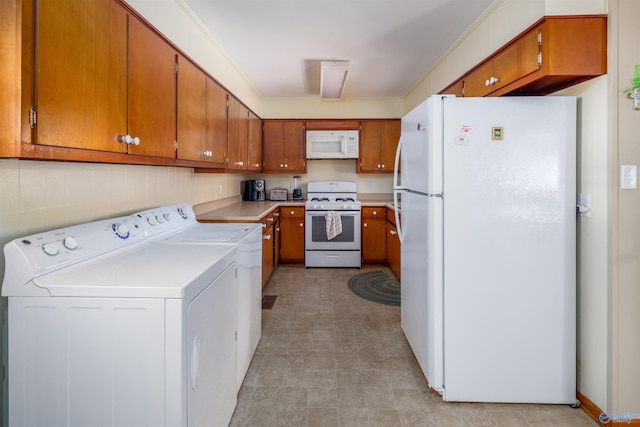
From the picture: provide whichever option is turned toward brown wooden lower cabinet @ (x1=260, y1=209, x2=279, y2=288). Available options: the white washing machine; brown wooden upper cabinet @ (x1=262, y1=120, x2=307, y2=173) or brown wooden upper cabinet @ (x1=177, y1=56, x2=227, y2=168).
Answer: brown wooden upper cabinet @ (x1=262, y1=120, x2=307, y2=173)

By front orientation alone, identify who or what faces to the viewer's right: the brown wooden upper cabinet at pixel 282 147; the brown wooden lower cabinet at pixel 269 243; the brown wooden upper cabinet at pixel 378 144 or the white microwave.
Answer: the brown wooden lower cabinet

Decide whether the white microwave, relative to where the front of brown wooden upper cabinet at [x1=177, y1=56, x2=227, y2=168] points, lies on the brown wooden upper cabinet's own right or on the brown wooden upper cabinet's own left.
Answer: on the brown wooden upper cabinet's own left

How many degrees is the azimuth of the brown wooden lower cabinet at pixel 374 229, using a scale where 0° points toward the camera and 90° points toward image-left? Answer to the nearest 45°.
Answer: approximately 0°

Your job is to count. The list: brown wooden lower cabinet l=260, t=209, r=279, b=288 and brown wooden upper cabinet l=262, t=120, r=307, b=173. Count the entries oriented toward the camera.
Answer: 1

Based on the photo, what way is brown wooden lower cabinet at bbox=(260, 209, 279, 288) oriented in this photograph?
to the viewer's right

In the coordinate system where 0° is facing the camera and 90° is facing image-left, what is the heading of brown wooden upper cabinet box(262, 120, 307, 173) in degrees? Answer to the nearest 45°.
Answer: approximately 0°

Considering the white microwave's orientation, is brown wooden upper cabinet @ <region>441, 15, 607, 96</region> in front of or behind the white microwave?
in front
